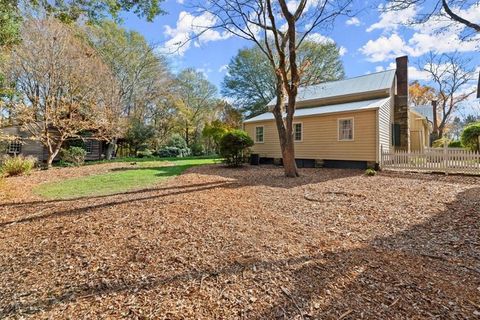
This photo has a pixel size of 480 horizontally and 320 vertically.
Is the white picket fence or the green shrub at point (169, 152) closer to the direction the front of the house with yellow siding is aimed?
the green shrub

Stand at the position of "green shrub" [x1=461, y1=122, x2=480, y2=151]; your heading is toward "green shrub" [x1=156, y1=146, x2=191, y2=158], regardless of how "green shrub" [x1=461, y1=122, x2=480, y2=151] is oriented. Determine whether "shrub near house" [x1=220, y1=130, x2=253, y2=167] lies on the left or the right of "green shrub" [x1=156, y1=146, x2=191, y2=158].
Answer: left
